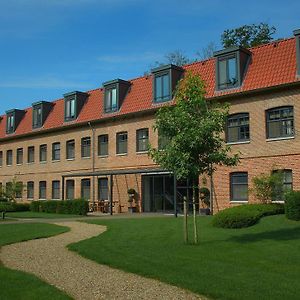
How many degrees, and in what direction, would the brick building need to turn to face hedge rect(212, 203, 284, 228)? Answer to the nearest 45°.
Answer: approximately 45° to its left

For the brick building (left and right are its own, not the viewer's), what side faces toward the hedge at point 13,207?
right

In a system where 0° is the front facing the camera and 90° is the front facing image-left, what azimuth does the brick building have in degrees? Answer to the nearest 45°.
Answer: approximately 45°

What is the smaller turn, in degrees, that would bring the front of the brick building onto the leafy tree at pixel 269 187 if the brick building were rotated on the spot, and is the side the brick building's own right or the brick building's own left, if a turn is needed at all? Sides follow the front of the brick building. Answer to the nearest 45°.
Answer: approximately 90° to the brick building's own left

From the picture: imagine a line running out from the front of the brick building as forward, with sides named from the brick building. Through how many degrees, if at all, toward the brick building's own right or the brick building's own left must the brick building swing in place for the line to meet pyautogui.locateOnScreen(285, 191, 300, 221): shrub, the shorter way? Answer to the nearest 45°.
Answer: approximately 90° to the brick building's own left

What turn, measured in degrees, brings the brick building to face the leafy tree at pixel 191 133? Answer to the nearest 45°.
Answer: approximately 45° to its left

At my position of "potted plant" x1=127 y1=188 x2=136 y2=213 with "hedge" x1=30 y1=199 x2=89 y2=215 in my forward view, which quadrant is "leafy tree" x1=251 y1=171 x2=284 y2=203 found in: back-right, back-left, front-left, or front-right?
back-left
